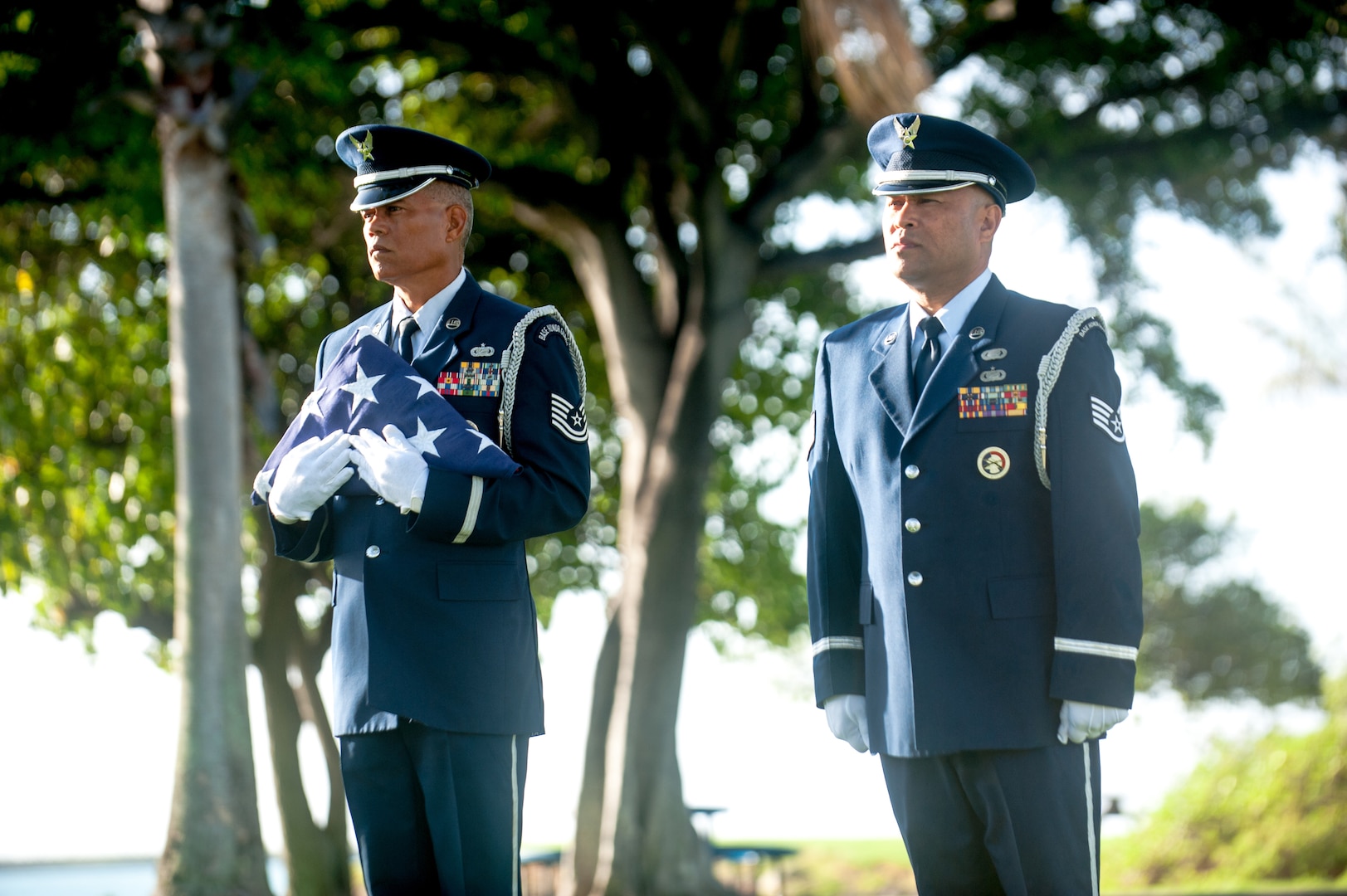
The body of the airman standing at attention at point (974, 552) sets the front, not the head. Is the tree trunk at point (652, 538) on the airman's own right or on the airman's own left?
on the airman's own right

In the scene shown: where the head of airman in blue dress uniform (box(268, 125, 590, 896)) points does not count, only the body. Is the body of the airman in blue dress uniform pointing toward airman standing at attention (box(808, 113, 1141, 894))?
no

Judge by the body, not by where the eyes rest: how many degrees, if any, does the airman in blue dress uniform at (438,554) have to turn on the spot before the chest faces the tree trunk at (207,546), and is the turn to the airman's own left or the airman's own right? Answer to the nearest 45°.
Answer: approximately 135° to the airman's own right

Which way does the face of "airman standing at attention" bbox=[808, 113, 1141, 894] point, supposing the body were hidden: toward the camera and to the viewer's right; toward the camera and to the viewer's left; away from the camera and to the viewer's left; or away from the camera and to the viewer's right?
toward the camera and to the viewer's left

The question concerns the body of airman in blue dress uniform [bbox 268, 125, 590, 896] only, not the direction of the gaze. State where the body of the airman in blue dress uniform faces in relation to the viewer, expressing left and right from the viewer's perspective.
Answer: facing the viewer and to the left of the viewer

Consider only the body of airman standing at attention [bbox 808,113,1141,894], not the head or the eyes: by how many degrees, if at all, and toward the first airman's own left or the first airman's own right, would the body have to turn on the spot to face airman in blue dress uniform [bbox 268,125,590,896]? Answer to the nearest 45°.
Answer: approximately 45° to the first airman's own right

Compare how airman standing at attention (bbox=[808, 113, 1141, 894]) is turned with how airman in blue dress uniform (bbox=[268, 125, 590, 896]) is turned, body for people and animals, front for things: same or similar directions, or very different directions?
same or similar directions

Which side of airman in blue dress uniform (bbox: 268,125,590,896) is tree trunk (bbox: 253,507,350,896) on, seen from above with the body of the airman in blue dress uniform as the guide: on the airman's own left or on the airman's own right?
on the airman's own right

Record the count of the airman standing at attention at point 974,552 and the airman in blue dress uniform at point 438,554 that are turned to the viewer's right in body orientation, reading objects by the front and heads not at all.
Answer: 0

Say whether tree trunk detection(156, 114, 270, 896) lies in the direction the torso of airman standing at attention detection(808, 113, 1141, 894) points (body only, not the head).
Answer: no

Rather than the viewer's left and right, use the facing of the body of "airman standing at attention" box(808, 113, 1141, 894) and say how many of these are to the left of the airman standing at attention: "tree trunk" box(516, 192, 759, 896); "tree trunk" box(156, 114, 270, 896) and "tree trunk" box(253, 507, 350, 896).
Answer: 0

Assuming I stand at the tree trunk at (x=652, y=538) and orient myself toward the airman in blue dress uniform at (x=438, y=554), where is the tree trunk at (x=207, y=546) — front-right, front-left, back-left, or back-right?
front-right

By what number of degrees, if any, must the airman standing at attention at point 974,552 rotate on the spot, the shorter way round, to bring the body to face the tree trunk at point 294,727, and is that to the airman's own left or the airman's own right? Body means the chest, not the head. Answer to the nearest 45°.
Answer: approximately 90° to the airman's own right
